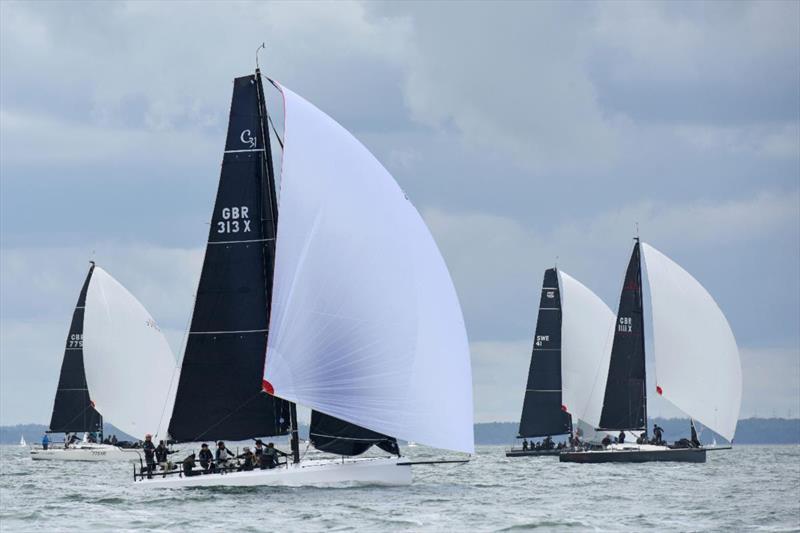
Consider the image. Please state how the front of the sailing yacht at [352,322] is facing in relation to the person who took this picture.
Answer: facing to the right of the viewer
